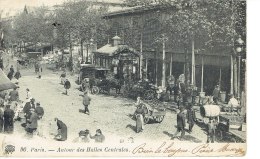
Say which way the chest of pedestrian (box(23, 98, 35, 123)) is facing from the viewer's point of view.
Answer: to the viewer's right

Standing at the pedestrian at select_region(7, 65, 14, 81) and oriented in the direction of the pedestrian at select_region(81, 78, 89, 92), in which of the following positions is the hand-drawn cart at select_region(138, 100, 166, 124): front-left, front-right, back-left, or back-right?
front-right

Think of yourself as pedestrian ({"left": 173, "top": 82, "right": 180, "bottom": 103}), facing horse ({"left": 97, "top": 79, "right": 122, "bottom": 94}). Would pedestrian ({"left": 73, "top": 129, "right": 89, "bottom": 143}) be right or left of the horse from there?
left
